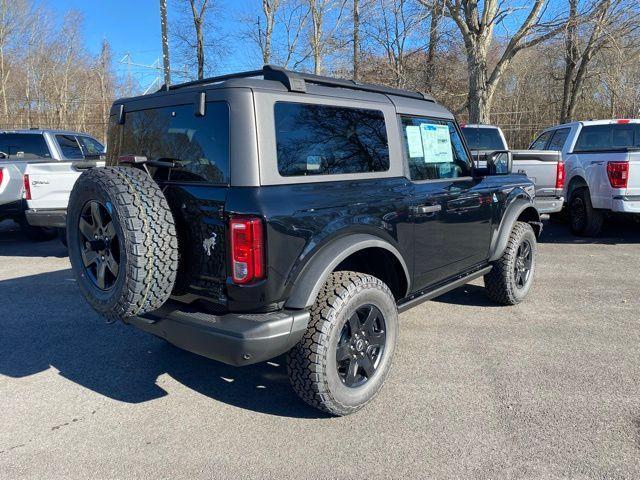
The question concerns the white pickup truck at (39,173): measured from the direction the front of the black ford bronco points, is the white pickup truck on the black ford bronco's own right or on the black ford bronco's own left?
on the black ford bronco's own left

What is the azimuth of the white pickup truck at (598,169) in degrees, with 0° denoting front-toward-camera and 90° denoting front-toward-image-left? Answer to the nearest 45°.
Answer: approximately 135°

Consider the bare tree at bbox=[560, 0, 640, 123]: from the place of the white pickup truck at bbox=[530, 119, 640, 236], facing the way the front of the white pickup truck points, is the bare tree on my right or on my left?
on my right

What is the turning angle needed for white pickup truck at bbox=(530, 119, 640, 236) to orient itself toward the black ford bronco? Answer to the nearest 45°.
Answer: approximately 135° to its left

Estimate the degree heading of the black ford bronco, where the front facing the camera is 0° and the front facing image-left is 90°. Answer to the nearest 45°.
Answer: approximately 225°

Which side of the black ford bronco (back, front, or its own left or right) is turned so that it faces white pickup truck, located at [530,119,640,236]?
front

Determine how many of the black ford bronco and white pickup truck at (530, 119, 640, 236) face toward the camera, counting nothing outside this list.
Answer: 0

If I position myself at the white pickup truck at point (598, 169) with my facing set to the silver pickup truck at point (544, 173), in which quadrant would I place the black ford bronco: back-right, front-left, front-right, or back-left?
front-left

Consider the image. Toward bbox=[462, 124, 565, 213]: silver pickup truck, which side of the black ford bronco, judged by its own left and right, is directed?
front

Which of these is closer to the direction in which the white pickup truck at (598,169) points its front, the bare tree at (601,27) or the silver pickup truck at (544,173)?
the bare tree

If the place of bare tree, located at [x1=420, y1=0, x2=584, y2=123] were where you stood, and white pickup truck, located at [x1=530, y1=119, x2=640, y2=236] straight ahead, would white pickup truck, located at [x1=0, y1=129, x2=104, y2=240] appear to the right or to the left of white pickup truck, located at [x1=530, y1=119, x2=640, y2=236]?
right
